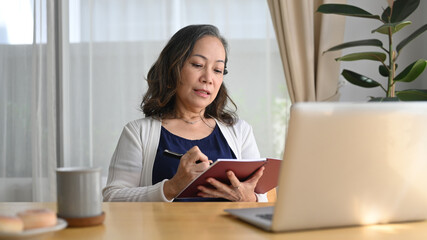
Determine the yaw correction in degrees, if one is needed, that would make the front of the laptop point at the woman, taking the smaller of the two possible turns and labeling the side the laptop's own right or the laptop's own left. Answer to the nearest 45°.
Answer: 0° — it already faces them

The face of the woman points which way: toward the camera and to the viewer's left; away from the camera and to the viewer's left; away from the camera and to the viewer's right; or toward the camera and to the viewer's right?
toward the camera and to the viewer's right

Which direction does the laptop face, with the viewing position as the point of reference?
facing away from the viewer and to the left of the viewer

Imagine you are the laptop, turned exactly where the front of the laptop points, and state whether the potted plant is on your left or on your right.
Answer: on your right
